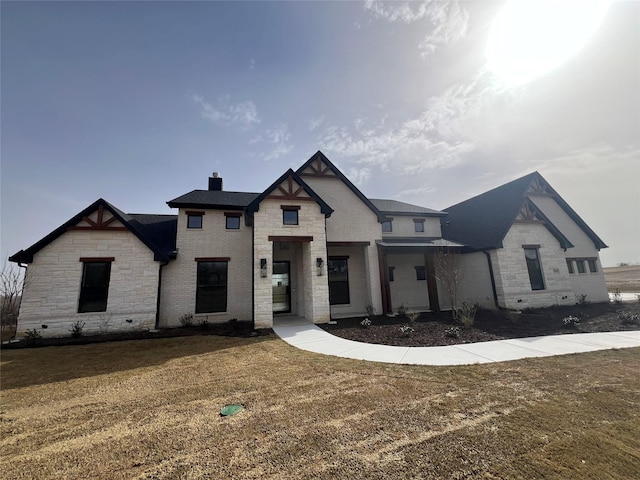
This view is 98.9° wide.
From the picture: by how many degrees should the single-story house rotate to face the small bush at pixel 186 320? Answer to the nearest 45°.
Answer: approximately 90° to its right

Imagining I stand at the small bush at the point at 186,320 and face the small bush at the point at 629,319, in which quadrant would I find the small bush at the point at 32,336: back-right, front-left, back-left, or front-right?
back-right

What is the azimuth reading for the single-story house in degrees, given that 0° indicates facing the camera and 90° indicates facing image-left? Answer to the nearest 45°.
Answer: approximately 0°

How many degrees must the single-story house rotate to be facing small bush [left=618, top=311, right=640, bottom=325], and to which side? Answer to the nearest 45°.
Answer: approximately 90° to its left

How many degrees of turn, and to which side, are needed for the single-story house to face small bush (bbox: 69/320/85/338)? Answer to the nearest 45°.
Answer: approximately 90° to its right

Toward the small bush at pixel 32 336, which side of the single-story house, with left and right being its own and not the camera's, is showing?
right
